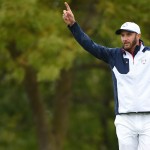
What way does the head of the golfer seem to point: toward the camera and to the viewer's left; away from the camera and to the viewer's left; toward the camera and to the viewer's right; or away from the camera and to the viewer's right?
toward the camera and to the viewer's left

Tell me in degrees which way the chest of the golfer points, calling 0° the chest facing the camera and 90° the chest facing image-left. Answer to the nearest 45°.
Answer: approximately 0°

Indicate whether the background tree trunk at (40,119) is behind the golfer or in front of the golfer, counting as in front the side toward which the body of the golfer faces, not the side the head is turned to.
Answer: behind

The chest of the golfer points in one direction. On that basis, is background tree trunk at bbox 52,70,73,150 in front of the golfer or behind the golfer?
behind
